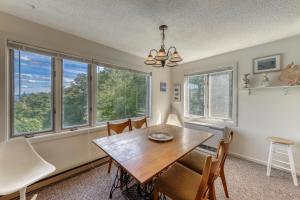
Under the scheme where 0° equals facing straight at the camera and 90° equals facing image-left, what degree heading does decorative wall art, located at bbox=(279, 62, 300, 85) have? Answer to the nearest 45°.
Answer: approximately 0°

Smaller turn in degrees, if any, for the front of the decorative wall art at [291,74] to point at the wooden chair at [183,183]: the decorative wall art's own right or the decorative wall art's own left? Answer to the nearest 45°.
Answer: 0° — it already faces it

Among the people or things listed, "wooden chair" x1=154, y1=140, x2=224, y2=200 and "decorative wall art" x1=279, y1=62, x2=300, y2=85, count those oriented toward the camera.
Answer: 1

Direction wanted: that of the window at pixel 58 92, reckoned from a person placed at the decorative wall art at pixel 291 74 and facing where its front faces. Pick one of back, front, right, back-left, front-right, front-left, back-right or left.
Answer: front-right

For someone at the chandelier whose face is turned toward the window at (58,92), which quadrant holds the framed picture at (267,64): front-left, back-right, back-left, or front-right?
back-right

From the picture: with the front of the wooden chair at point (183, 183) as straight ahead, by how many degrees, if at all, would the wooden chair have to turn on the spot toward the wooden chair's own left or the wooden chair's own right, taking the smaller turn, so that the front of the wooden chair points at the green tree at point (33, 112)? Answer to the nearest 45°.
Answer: approximately 45° to the wooden chair's own left

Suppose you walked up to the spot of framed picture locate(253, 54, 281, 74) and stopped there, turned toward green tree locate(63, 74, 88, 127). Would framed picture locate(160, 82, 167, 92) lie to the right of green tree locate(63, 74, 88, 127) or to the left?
right

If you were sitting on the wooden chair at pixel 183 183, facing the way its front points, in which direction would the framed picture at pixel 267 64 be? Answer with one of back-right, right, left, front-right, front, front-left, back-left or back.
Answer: right

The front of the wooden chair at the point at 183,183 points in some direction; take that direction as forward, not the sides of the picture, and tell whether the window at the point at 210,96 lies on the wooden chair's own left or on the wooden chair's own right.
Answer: on the wooden chair's own right

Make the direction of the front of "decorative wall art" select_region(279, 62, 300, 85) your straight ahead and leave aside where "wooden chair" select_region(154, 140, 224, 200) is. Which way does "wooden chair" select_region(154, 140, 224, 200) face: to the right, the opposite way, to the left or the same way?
to the right

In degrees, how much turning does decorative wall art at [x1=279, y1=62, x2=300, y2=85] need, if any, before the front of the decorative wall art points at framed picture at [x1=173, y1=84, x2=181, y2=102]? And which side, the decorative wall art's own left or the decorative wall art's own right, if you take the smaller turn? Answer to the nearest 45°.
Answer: approximately 90° to the decorative wall art's own right

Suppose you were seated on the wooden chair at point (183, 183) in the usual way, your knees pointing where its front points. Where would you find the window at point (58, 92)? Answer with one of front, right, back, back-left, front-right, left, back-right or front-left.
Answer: front-left

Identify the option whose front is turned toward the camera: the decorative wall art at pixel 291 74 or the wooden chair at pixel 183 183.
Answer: the decorative wall art

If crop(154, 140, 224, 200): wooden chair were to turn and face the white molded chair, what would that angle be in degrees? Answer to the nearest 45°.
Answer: approximately 45° to its left

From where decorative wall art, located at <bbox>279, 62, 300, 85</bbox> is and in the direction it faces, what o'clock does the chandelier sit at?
The chandelier is roughly at 1 o'clock from the decorative wall art.

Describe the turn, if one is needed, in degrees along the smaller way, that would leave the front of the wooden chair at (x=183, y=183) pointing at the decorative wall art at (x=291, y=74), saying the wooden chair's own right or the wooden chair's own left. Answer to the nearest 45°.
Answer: approximately 90° to the wooden chair's own right

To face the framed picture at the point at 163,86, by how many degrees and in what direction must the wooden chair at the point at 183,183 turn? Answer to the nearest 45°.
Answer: approximately 45° to its right

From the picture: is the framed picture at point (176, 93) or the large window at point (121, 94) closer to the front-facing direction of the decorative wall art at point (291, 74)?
the large window

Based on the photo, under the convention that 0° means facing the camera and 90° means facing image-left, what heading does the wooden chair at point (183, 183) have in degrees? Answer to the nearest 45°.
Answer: approximately 135°

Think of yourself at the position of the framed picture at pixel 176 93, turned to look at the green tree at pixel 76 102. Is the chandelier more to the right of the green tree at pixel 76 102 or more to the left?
left

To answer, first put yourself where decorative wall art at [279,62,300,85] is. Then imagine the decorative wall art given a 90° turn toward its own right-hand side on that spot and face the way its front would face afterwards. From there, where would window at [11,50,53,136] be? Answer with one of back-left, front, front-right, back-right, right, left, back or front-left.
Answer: front-left
